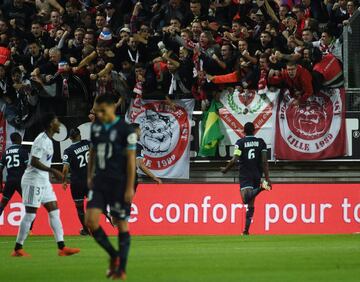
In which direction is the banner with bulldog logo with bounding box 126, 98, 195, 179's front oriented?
toward the camera

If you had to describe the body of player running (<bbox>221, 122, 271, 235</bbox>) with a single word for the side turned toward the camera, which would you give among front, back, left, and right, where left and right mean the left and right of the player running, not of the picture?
back

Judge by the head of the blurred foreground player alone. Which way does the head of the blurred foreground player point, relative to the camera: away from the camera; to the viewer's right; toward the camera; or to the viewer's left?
toward the camera

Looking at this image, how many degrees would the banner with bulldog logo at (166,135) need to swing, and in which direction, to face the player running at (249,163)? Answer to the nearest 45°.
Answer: approximately 45° to its left

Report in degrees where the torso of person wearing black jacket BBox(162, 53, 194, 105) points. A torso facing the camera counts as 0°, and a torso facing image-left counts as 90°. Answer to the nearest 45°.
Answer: approximately 45°

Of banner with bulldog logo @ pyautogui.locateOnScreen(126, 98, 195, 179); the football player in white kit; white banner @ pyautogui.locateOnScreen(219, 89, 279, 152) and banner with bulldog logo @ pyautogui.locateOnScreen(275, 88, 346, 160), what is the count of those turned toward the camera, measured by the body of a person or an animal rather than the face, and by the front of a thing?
3

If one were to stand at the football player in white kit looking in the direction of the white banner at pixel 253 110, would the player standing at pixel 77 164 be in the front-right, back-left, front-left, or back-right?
front-left

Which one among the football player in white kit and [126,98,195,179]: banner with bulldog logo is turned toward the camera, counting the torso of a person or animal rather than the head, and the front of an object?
the banner with bulldog logo

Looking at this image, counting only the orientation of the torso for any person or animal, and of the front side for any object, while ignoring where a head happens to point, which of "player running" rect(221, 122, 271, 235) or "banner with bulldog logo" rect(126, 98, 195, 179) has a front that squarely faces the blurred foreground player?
the banner with bulldog logo

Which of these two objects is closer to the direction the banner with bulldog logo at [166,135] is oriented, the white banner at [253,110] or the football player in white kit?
the football player in white kit

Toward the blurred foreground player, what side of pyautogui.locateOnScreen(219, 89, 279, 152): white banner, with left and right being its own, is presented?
front

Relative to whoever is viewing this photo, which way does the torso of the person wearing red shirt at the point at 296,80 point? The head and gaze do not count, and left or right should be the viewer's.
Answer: facing the viewer and to the left of the viewer

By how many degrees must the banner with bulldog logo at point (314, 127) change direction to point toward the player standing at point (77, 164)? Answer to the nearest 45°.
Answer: approximately 90° to its right

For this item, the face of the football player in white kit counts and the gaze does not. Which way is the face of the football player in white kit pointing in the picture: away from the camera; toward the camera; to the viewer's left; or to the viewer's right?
to the viewer's right

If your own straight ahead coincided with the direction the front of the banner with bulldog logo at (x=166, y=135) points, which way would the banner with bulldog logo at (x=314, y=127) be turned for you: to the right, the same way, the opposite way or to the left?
the same way

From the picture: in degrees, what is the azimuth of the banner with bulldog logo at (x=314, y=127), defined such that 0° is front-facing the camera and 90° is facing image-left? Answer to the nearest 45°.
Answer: approximately 0°
